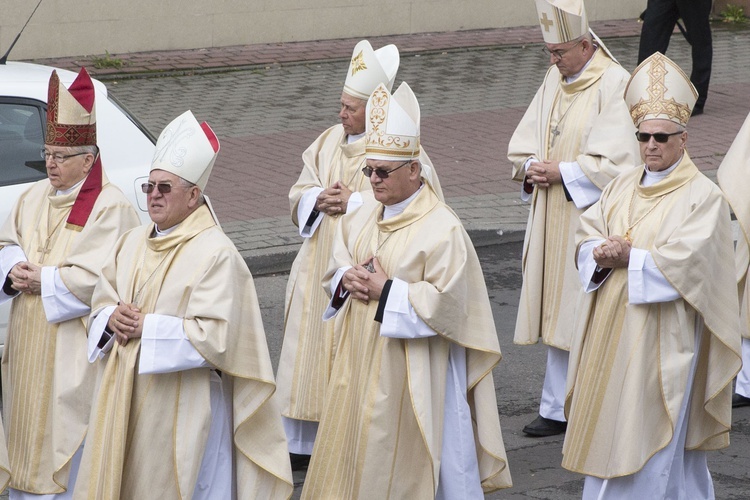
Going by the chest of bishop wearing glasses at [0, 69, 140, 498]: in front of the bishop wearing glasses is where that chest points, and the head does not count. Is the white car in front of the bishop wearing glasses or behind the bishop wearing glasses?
behind

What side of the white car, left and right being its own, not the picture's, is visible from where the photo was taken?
left

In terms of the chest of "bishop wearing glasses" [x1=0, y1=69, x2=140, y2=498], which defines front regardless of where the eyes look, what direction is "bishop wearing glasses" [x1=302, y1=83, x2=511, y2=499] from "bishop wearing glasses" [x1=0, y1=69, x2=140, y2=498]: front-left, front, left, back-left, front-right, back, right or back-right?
left

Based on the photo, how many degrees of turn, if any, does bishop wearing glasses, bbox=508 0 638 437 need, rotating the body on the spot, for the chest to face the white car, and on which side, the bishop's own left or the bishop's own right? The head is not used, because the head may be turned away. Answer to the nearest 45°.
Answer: approximately 45° to the bishop's own right

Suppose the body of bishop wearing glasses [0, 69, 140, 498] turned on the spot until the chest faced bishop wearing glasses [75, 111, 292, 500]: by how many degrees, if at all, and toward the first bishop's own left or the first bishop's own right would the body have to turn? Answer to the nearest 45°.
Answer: approximately 90° to the first bishop's own left
